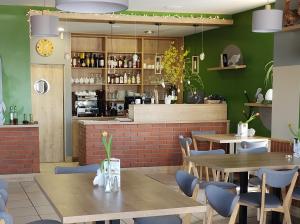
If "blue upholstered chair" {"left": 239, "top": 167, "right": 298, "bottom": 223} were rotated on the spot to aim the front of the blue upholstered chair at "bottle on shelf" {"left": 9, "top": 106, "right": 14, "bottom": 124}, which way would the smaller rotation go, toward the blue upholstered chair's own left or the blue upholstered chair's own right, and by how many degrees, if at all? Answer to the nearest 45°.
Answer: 0° — it already faces it

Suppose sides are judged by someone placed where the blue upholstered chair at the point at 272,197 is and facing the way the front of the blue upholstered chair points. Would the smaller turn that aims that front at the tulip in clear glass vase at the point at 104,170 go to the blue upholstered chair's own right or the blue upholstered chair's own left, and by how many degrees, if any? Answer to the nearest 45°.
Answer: approximately 90° to the blue upholstered chair's own left

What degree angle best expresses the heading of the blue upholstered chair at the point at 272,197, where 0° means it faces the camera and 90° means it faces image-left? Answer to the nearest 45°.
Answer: approximately 135°

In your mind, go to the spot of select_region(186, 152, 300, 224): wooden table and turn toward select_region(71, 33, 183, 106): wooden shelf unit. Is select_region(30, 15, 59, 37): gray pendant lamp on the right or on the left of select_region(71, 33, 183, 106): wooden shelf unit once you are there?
left

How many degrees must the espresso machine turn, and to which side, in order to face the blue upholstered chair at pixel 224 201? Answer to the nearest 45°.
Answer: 0° — it already faces it

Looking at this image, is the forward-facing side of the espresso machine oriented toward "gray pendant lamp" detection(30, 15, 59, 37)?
yes

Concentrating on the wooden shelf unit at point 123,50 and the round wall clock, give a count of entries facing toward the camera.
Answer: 2

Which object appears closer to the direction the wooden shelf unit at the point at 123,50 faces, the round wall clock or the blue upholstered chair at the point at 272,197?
the blue upholstered chair
